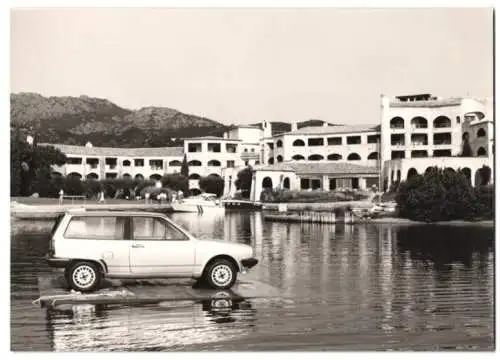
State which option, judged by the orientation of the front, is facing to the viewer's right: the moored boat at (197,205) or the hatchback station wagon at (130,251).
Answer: the hatchback station wagon

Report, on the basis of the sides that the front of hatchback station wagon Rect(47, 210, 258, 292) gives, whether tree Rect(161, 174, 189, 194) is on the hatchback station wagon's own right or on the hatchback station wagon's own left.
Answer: on the hatchback station wagon's own left

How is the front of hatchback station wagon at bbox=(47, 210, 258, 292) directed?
to the viewer's right

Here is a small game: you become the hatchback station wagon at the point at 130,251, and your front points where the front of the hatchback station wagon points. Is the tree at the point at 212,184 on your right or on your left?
on your left

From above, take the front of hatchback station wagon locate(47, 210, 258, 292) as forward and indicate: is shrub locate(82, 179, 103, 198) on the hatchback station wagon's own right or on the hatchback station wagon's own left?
on the hatchback station wagon's own left
